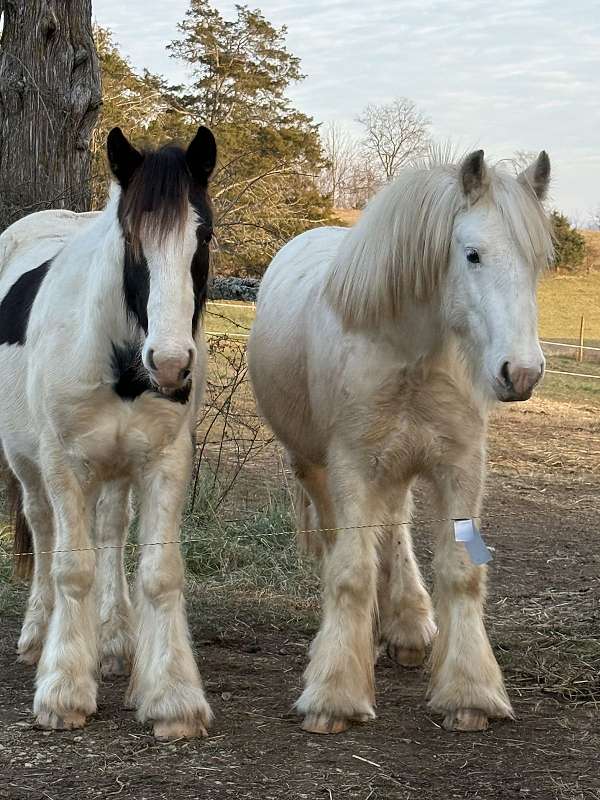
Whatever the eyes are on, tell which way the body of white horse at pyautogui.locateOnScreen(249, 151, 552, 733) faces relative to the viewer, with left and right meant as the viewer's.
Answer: facing the viewer and to the right of the viewer

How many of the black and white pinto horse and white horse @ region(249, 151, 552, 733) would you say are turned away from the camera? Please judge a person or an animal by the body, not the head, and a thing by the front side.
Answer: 0

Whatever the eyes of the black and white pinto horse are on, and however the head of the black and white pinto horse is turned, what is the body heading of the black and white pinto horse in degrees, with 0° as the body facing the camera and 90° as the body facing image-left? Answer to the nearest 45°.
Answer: approximately 315°

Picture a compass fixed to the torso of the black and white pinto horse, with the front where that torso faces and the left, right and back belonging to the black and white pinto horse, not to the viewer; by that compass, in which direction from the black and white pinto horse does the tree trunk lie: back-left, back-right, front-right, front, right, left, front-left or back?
back-left

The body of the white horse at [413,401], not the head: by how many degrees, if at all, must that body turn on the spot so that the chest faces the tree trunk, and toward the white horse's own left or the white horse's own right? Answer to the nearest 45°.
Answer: approximately 180°
